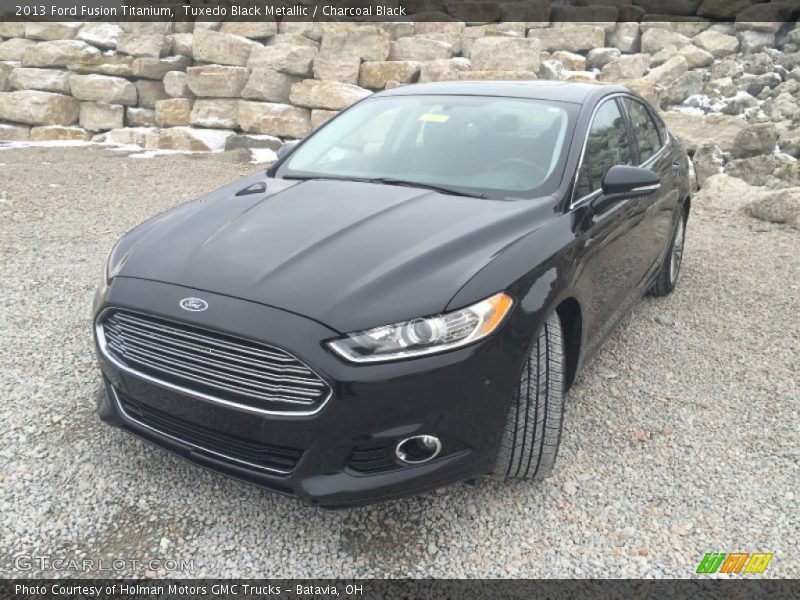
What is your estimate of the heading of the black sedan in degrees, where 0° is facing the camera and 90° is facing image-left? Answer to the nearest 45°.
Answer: approximately 45°
